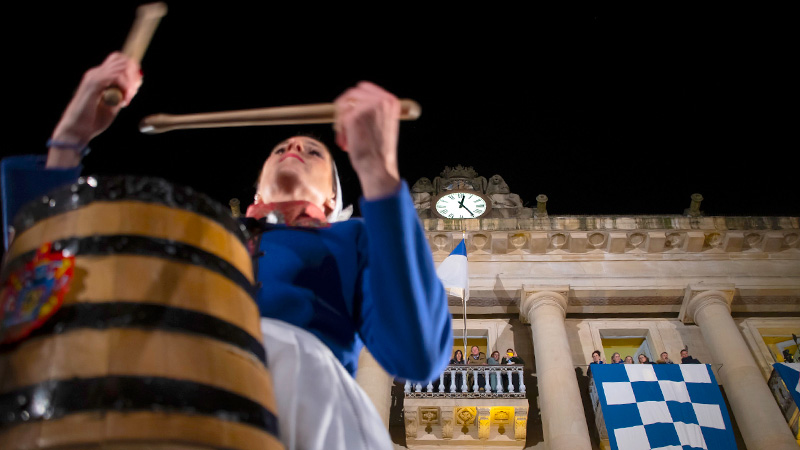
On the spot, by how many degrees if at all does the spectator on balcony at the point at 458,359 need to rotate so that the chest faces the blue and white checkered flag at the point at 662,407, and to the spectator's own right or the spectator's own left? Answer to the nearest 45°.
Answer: approximately 90° to the spectator's own left

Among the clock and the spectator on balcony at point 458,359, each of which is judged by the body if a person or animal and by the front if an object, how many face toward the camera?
2

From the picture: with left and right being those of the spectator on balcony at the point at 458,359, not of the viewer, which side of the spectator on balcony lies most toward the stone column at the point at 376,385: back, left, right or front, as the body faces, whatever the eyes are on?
right

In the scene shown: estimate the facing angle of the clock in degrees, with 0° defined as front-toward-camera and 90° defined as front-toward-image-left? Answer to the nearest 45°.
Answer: approximately 0°

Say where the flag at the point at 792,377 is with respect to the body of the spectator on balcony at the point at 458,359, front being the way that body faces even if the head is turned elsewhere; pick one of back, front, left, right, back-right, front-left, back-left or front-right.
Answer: left

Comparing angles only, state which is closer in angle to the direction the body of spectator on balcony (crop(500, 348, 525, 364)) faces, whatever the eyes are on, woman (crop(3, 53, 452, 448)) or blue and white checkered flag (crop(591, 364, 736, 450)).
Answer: the woman

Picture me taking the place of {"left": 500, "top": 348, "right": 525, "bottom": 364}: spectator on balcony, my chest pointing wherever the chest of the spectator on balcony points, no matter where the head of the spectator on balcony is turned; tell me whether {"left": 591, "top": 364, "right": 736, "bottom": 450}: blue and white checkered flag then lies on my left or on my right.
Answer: on my left

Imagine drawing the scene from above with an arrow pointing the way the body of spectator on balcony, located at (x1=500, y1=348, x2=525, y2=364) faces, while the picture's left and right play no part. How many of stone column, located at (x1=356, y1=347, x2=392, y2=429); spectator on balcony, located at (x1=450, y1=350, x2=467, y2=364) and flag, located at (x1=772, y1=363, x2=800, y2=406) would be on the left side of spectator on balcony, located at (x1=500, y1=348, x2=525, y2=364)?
1
